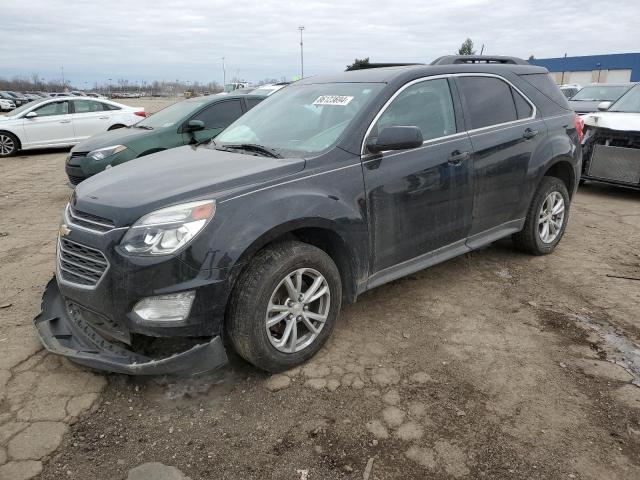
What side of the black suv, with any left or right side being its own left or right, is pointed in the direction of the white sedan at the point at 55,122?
right

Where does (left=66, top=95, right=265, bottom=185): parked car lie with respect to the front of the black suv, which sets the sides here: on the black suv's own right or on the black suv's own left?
on the black suv's own right

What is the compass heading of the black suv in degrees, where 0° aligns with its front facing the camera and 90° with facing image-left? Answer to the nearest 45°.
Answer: approximately 45°

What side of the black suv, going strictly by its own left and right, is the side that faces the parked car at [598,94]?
back

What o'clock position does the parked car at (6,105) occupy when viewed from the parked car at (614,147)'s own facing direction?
the parked car at (6,105) is roughly at 2 o'clock from the parked car at (614,147).

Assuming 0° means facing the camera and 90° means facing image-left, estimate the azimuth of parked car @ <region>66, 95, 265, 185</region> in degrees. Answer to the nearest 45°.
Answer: approximately 45°

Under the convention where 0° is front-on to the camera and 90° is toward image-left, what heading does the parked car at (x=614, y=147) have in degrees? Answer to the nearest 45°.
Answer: approximately 45°

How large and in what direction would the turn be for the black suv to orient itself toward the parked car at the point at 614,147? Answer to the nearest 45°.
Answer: approximately 180°
